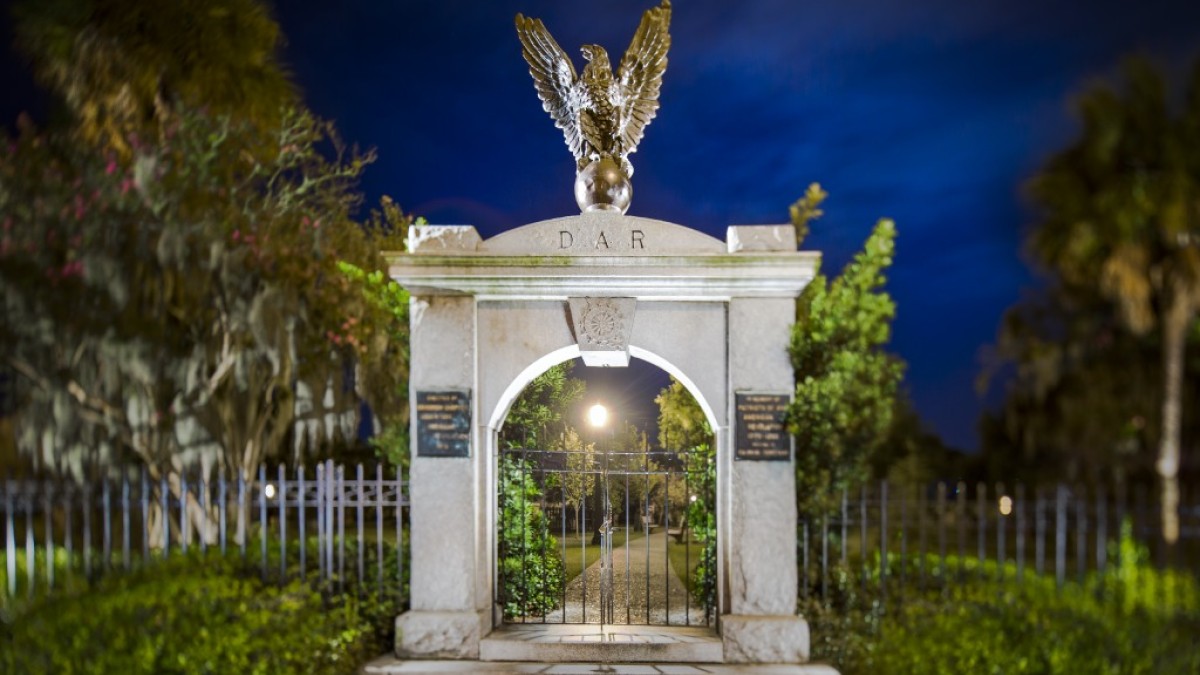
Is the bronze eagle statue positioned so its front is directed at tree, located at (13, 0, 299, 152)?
no

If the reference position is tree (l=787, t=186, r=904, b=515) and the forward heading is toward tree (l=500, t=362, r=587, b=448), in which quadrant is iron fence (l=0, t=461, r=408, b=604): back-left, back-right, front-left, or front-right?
front-left

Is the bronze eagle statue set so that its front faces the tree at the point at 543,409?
no

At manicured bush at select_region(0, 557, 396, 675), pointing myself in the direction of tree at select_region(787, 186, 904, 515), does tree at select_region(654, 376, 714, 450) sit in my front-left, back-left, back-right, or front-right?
front-left

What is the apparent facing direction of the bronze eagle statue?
toward the camera

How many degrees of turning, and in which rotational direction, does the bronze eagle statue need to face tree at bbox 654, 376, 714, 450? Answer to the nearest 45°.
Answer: approximately 180°
